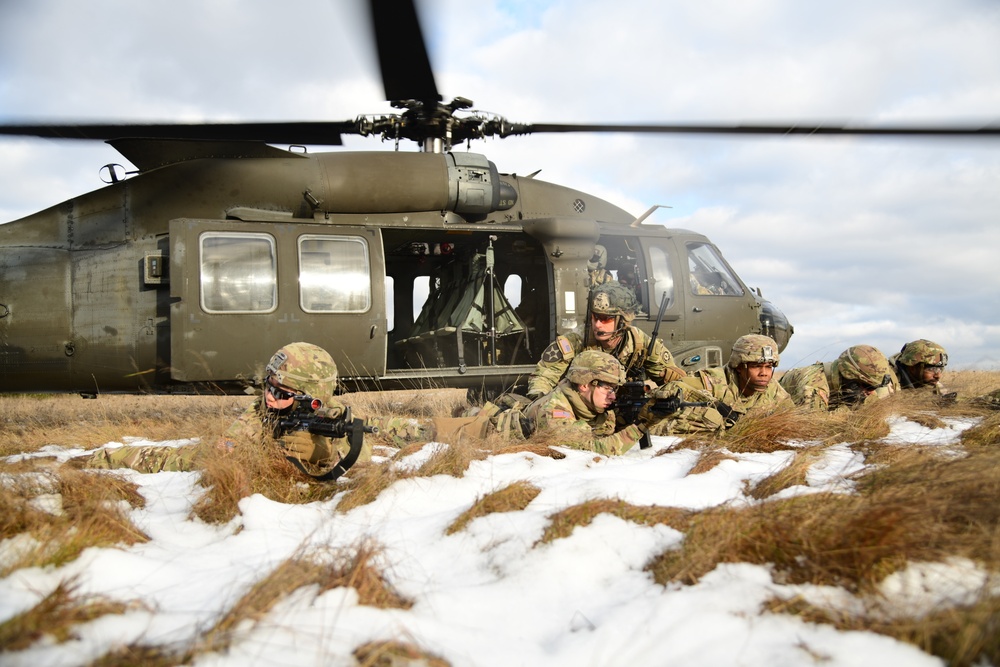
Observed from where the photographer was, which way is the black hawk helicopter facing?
facing to the right of the viewer

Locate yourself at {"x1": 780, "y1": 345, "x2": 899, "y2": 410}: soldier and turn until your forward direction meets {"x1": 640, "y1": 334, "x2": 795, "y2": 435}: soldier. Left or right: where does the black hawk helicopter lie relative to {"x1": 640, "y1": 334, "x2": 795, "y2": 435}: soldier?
right

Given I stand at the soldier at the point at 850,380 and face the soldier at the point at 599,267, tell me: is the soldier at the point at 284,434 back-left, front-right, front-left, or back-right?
front-left

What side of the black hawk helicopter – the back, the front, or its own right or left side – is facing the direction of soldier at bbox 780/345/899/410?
front

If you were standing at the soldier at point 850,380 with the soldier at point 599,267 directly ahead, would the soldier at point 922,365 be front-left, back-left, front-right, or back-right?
back-right

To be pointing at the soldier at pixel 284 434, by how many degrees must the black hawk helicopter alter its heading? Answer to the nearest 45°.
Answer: approximately 90° to its right

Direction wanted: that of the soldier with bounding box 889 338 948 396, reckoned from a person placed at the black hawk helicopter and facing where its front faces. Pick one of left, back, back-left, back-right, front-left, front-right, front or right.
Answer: front

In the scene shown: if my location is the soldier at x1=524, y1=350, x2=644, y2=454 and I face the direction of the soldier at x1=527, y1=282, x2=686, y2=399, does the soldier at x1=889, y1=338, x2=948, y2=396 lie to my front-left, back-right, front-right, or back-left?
front-right

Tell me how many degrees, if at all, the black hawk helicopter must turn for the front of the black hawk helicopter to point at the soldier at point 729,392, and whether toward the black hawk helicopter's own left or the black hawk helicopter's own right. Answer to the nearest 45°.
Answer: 0° — it already faces them
